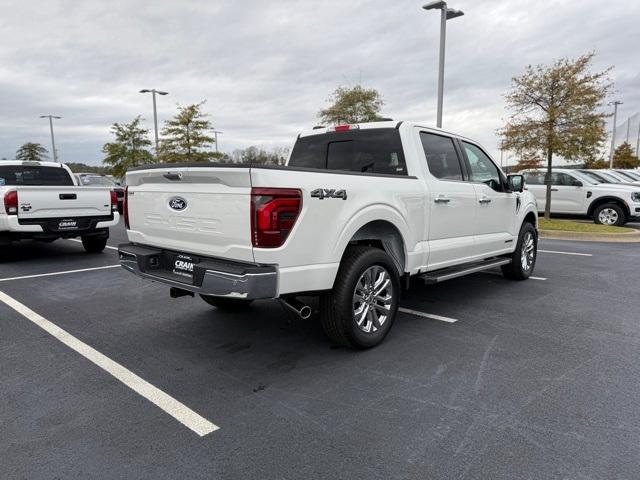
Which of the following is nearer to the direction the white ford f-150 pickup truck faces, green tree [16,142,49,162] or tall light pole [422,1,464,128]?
the tall light pole

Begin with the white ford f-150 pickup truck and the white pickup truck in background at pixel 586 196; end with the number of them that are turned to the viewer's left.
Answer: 0

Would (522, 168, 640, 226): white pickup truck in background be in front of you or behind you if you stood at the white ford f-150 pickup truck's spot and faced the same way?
in front

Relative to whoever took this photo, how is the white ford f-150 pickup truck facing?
facing away from the viewer and to the right of the viewer

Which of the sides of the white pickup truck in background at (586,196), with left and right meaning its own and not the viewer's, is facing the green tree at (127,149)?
back

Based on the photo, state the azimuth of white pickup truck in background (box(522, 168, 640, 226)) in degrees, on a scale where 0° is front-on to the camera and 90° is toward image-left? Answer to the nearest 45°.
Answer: approximately 270°

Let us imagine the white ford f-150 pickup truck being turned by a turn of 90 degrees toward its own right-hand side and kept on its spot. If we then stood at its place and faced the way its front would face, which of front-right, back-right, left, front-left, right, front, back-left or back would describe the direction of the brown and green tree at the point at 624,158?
left

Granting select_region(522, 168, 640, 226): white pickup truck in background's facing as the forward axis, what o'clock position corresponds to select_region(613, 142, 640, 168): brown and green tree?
The brown and green tree is roughly at 9 o'clock from the white pickup truck in background.

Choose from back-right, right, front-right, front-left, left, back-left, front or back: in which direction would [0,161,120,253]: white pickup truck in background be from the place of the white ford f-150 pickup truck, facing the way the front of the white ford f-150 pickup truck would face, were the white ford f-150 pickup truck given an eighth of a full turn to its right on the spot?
back-left

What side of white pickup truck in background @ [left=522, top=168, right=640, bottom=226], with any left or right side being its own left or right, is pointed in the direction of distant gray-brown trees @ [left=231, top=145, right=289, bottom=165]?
back

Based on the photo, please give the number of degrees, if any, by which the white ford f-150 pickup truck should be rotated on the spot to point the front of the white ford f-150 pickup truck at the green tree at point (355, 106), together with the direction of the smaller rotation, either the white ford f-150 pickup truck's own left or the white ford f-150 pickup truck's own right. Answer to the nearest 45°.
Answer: approximately 45° to the white ford f-150 pickup truck's own left

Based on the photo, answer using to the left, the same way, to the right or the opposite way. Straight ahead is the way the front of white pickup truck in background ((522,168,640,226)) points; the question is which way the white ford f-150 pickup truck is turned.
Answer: to the left
